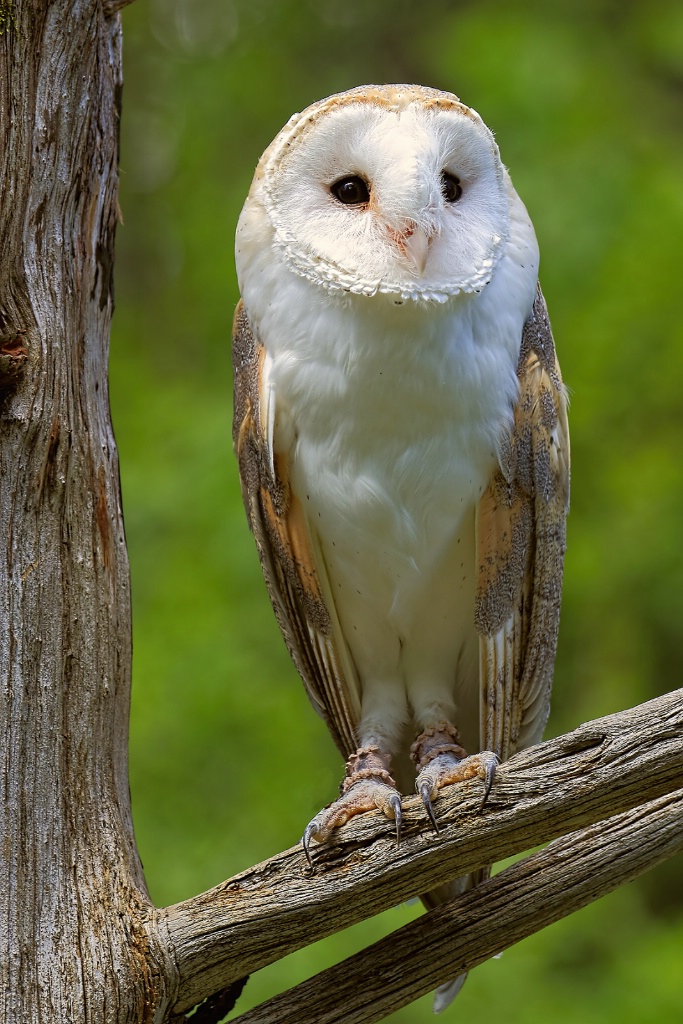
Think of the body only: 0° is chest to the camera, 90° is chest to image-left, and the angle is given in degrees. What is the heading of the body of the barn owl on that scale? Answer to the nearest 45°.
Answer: approximately 0°

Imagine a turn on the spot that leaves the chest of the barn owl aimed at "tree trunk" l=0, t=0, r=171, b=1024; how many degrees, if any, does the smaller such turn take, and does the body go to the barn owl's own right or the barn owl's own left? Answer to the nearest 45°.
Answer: approximately 90° to the barn owl's own right
